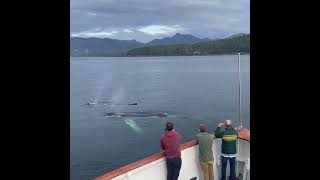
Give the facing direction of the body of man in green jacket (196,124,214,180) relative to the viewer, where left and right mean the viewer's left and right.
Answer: facing away from the viewer and to the left of the viewer
